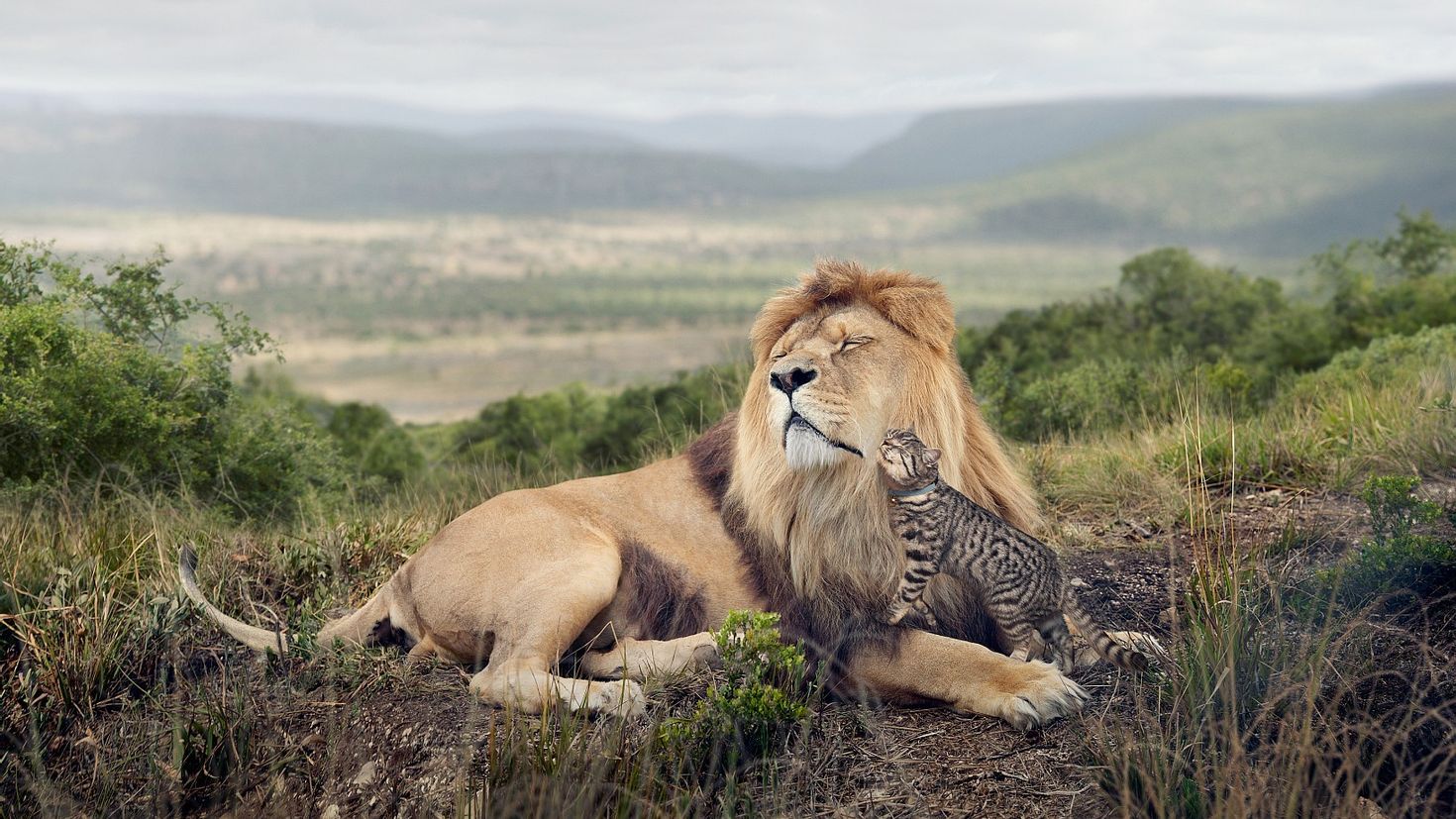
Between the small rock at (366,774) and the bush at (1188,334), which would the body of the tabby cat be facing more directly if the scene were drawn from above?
the small rock

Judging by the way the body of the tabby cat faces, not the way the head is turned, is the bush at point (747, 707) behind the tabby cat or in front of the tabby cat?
in front

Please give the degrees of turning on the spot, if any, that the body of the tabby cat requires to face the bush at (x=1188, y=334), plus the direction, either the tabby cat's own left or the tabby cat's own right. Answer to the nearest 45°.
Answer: approximately 90° to the tabby cat's own right

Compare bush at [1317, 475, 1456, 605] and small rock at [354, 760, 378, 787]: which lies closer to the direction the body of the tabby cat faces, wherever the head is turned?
the small rock

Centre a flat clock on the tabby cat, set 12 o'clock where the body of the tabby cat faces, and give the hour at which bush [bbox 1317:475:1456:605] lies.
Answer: The bush is roughly at 5 o'clock from the tabby cat.

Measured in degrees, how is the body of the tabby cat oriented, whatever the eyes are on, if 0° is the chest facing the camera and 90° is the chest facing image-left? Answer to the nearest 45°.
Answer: approximately 90°

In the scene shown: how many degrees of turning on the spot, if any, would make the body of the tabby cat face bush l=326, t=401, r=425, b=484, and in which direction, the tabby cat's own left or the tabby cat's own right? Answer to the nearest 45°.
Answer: approximately 45° to the tabby cat's own right

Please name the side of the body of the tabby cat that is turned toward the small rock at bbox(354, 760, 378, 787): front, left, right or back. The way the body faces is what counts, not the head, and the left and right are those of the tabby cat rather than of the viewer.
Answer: front
